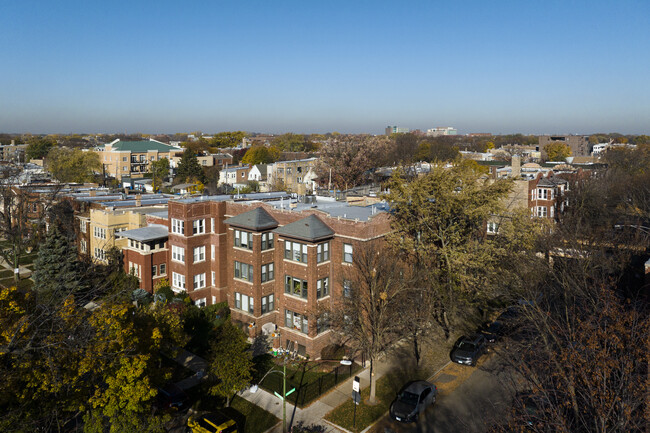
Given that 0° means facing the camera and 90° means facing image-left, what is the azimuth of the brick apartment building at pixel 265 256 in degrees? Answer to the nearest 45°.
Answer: approximately 45°

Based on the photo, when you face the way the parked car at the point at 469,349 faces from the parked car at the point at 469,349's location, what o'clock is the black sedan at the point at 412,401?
The black sedan is roughly at 11 o'clock from the parked car.

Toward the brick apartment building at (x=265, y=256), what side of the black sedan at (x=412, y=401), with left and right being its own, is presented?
right

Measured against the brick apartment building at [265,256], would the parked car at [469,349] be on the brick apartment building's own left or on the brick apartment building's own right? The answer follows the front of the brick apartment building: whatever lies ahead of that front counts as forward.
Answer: on the brick apartment building's own left

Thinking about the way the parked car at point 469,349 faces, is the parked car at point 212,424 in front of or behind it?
in front

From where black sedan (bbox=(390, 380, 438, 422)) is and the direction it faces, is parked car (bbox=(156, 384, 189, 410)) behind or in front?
in front

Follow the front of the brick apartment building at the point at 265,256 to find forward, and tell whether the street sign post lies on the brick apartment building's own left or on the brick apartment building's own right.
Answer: on the brick apartment building's own left

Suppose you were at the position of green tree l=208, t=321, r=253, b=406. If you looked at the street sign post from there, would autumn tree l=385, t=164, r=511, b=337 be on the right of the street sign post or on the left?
left

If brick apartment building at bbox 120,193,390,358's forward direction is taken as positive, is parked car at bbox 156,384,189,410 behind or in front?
in front

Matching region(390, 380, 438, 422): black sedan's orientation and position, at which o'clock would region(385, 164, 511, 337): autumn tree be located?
The autumn tree is roughly at 5 o'clock from the black sedan.
